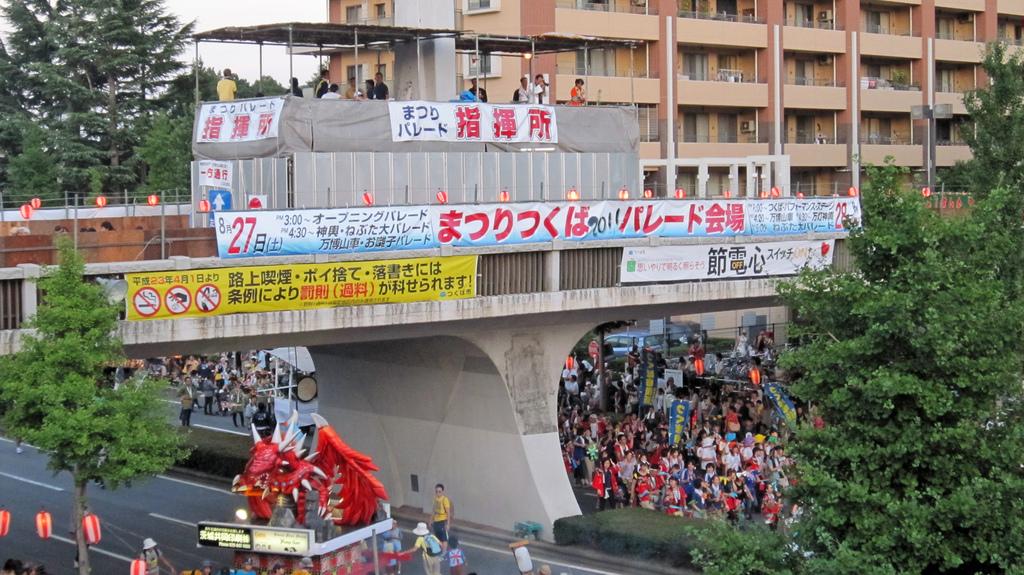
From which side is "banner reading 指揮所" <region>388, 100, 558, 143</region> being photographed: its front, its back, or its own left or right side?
front

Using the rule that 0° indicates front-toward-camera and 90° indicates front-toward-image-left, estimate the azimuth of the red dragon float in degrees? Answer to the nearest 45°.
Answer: approximately 45°

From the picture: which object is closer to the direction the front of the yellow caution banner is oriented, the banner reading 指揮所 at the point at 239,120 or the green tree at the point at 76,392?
the green tree

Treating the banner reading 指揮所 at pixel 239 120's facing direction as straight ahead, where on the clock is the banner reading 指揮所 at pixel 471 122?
the banner reading 指揮所 at pixel 471 122 is roughly at 9 o'clock from the banner reading 指揮所 at pixel 239 120.

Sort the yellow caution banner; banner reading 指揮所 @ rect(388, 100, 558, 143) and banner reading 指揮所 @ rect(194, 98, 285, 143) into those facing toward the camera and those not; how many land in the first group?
3

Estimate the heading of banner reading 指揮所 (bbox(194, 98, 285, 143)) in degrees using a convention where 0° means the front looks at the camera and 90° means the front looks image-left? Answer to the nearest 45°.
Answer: approximately 0°

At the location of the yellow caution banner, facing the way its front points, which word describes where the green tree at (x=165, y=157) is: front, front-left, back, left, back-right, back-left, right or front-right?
back

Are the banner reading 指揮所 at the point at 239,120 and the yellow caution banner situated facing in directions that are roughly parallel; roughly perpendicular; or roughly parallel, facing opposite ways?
roughly parallel

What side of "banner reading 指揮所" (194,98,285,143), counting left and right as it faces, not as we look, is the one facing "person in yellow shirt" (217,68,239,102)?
back

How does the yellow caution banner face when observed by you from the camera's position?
facing the viewer
